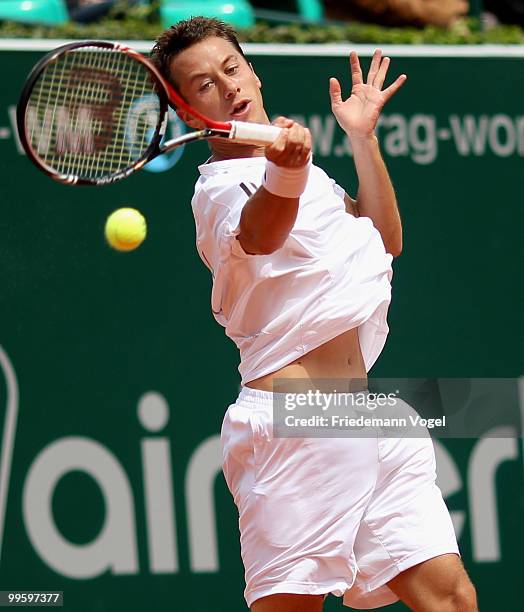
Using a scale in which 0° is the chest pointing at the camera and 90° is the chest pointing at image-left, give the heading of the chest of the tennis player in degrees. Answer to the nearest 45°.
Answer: approximately 315°
